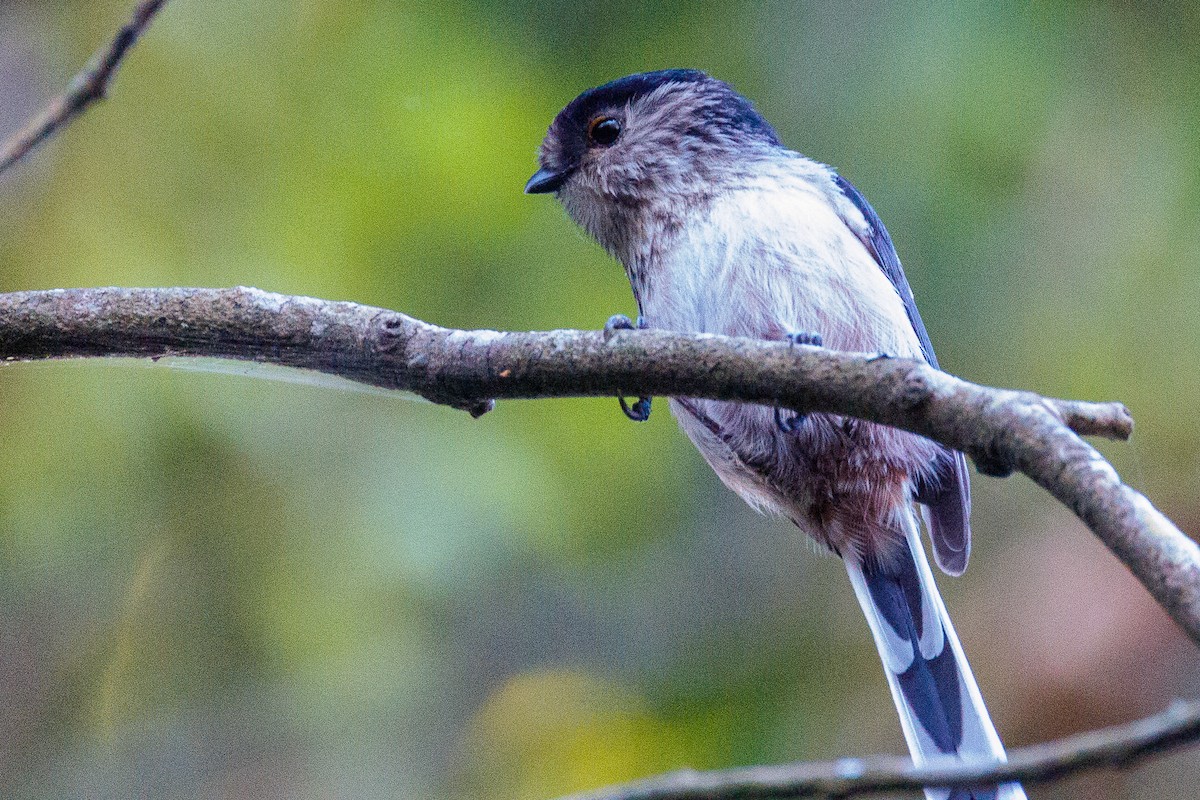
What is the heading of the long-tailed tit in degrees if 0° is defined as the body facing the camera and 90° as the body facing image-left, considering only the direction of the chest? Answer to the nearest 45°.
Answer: approximately 45°
